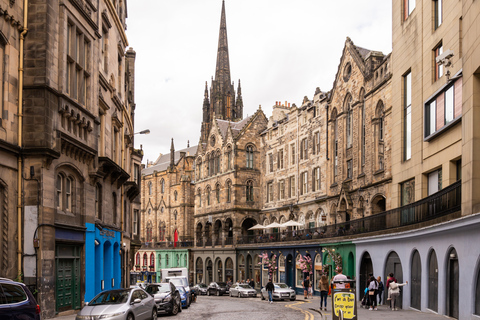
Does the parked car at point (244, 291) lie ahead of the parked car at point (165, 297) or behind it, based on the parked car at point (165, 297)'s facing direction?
behind

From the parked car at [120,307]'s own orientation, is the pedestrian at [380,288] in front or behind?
behind

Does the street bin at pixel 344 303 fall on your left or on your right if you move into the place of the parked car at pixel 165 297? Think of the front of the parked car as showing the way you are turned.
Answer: on your left

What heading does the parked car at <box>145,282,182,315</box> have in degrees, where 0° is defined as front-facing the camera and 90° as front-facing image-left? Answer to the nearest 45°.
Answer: approximately 45°
